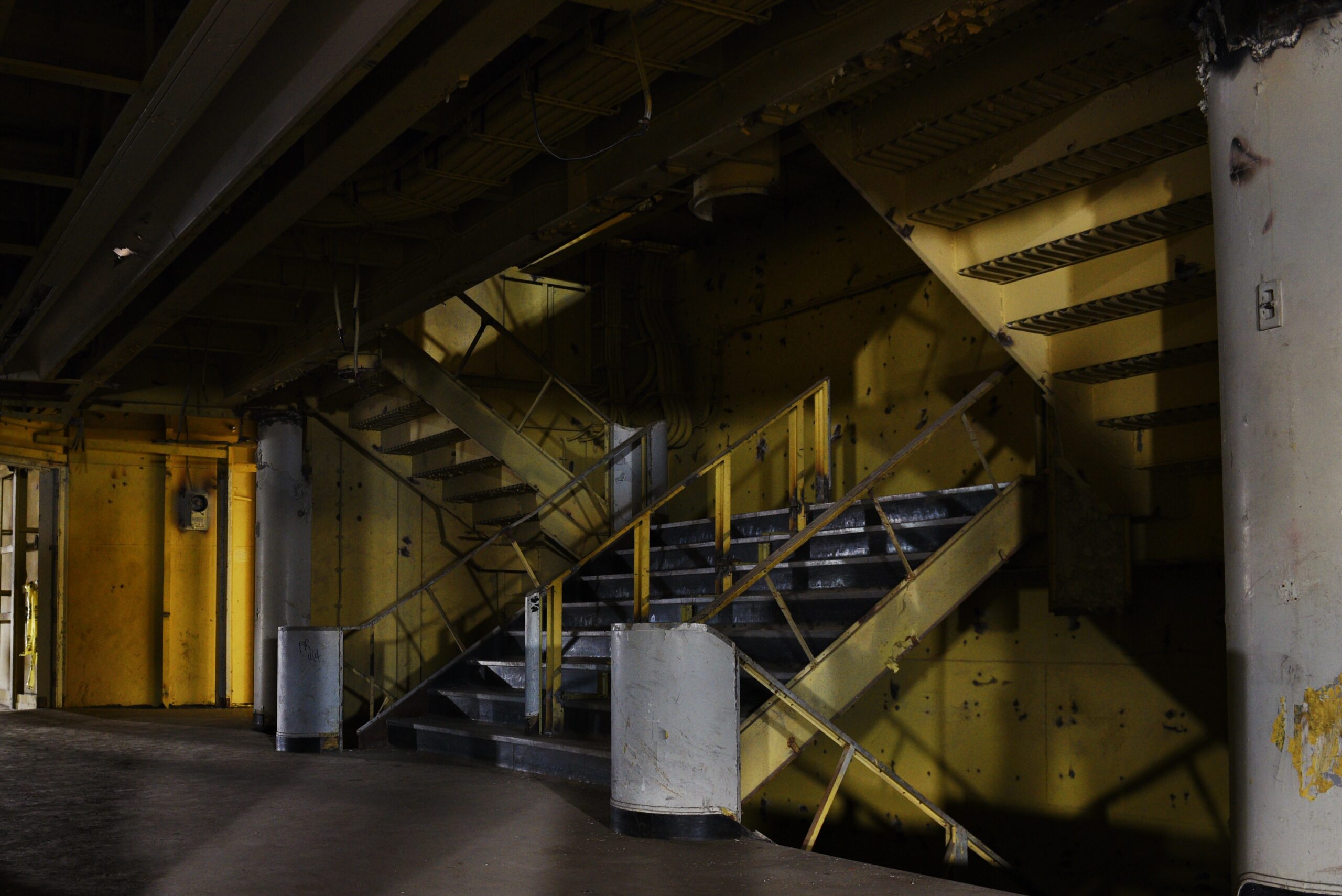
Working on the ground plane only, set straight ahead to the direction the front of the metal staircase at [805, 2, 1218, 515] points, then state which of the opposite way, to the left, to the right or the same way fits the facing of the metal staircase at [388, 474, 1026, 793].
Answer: the opposite way

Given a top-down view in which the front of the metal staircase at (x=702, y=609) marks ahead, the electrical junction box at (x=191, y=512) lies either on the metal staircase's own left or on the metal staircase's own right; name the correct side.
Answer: on the metal staircase's own right

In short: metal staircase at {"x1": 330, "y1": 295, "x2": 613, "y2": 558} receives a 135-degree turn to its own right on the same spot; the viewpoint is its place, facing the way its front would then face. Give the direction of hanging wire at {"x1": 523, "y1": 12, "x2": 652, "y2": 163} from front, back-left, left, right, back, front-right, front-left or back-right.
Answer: front

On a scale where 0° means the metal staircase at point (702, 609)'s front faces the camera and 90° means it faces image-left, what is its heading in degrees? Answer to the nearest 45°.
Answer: approximately 45°

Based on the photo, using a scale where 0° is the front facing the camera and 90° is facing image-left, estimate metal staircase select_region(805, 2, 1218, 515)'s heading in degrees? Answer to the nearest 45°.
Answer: approximately 225°

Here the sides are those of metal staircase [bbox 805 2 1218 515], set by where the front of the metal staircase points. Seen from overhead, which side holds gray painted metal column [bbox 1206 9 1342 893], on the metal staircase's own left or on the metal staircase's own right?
on the metal staircase's own right

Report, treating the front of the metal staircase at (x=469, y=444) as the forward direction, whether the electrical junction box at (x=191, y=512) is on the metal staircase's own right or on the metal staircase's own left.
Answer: on the metal staircase's own left

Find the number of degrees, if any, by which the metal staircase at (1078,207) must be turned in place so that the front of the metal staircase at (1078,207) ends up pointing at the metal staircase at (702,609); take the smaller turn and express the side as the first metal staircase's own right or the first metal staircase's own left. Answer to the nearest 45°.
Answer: approximately 90° to the first metal staircase's own left
